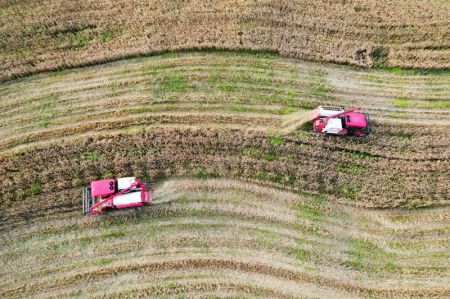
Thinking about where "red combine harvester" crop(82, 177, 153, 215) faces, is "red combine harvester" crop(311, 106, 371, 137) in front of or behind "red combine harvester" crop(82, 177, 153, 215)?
behind

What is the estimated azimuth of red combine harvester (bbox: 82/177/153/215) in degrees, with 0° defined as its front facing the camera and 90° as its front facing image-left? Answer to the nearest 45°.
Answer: approximately 90°
